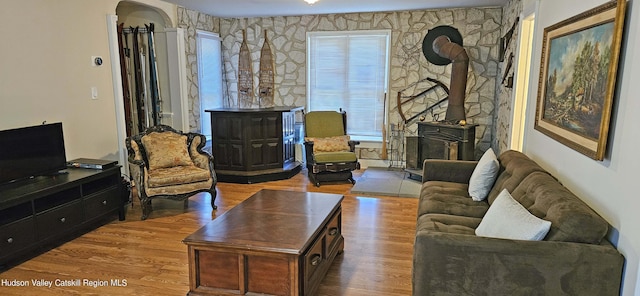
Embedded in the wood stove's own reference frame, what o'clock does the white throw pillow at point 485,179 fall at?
The white throw pillow is roughly at 10 o'clock from the wood stove.

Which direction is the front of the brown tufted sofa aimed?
to the viewer's left

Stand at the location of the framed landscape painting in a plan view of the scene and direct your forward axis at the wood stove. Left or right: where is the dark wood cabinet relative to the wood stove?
left

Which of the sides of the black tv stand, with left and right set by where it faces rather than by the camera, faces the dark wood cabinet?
left

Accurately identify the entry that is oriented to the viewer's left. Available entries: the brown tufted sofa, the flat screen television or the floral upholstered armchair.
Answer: the brown tufted sofa

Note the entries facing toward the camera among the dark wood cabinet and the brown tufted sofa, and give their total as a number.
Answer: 1

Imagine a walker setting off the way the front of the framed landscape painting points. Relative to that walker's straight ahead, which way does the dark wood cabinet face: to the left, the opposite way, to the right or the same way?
to the left

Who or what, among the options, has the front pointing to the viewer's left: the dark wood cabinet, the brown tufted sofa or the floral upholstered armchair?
the brown tufted sofa
